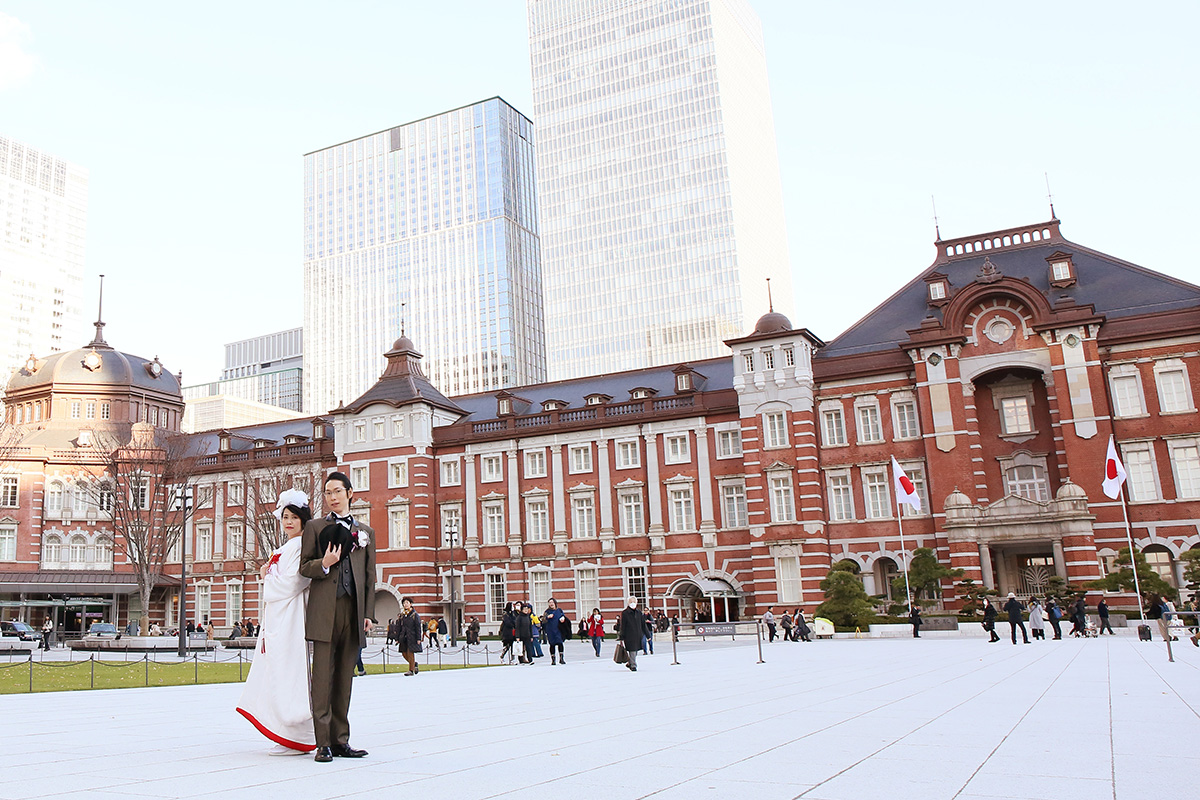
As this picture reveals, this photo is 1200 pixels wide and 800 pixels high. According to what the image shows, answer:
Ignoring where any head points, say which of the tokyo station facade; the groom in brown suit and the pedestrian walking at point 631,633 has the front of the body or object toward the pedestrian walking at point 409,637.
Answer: the tokyo station facade

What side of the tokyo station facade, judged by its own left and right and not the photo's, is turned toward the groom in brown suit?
front

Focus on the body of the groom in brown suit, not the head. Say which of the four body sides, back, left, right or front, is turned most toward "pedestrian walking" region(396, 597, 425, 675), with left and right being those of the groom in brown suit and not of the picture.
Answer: back

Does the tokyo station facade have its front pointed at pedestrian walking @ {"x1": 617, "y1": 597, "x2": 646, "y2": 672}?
yes

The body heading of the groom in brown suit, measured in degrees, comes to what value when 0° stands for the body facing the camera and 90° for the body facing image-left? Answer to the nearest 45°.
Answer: approximately 0°

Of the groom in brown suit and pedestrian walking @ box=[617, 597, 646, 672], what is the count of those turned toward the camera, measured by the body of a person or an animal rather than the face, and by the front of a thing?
2

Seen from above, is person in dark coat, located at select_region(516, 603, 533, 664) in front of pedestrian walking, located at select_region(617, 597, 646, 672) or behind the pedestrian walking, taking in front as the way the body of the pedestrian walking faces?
behind

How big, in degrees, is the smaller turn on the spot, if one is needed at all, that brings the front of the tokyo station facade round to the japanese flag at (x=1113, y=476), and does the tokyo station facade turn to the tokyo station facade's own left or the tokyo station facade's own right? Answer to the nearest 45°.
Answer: approximately 90° to the tokyo station facade's own left

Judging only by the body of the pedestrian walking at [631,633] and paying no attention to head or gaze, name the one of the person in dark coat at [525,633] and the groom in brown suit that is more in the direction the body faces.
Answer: the groom in brown suit

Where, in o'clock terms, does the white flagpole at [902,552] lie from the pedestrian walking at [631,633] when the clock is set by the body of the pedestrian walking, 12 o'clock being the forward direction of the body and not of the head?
The white flagpole is roughly at 7 o'clock from the pedestrian walking.

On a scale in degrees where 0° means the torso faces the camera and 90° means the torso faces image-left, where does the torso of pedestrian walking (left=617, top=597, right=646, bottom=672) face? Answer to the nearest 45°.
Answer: approximately 0°

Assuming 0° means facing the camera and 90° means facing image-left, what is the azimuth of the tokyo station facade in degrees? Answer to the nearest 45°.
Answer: approximately 45°
